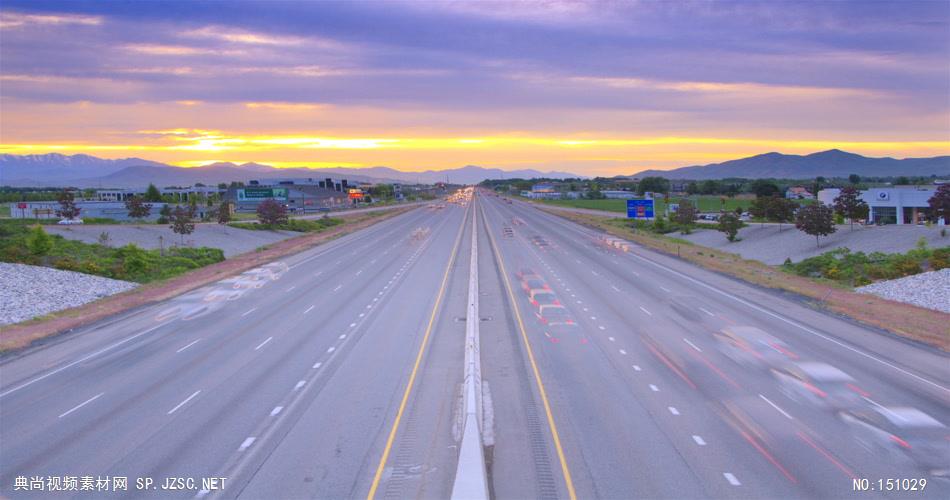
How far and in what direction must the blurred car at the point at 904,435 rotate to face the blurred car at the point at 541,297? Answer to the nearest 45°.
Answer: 0° — it already faces it

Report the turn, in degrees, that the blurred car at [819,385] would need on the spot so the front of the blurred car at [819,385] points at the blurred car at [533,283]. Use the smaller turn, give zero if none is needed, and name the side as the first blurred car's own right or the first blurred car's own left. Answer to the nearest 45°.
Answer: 0° — it already faces it

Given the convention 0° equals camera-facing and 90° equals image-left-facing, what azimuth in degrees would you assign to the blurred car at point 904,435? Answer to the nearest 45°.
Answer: approximately 135°

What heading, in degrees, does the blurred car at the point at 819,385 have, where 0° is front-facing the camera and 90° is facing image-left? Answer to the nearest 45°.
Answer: approximately 135°

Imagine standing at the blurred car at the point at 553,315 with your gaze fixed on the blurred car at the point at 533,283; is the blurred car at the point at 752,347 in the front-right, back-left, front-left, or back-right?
back-right
